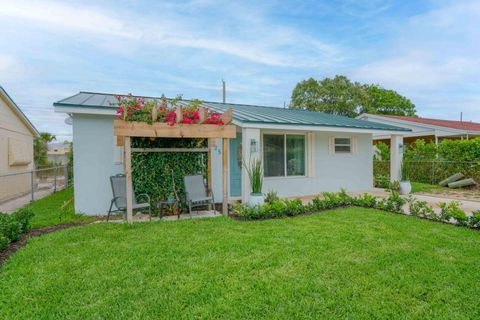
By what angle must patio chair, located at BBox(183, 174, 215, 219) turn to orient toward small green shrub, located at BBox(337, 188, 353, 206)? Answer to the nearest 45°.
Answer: approximately 45° to its left

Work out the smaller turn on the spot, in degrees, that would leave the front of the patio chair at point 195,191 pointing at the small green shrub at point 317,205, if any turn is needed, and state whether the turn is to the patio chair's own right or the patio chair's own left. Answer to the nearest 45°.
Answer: approximately 45° to the patio chair's own left

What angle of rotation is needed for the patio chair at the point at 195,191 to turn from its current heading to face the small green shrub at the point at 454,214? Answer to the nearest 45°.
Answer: approximately 45° to its left

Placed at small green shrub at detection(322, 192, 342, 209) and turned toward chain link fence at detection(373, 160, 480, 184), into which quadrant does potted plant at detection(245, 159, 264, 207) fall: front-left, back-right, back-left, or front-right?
back-left

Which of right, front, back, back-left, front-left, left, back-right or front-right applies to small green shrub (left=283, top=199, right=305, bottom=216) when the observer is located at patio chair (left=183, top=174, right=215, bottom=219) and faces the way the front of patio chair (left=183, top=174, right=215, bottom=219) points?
front-left

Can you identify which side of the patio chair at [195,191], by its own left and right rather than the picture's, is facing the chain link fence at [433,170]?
left

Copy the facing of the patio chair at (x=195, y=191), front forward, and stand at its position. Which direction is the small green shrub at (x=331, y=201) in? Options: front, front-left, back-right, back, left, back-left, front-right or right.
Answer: front-left
